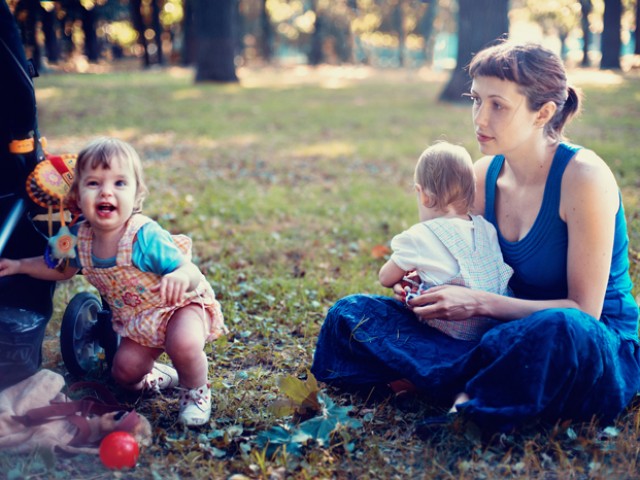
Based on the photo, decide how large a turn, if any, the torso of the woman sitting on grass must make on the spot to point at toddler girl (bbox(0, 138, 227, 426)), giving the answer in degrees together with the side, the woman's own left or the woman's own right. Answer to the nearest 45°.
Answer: approximately 45° to the woman's own right

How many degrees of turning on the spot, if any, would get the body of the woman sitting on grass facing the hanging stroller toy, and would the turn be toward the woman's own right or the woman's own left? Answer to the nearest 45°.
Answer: approximately 45° to the woman's own right

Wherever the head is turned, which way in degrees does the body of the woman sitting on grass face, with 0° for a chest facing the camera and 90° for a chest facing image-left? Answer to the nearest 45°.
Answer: approximately 45°
